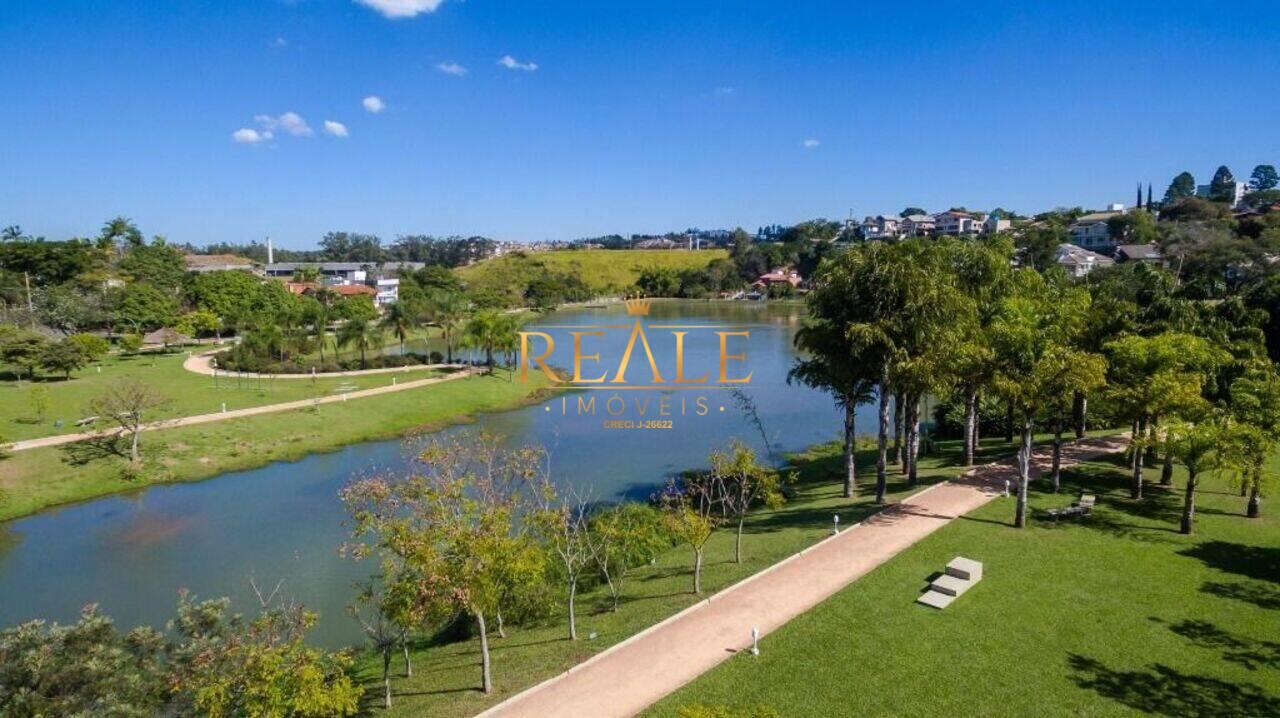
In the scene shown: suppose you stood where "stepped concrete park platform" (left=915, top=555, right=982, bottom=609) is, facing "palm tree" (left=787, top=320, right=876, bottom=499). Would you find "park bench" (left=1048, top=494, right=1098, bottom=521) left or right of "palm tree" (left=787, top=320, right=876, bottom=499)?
right
